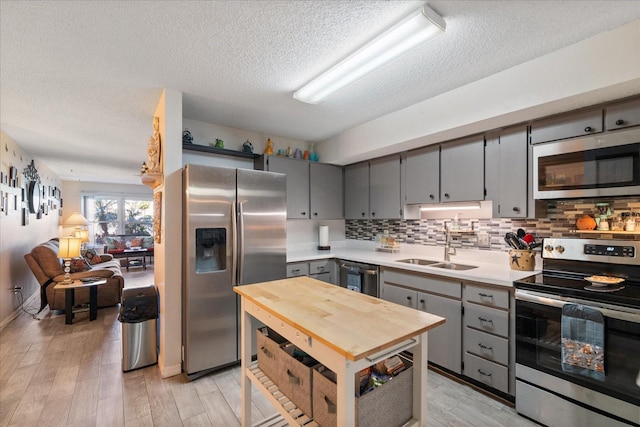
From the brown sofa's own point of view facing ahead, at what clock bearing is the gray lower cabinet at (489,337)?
The gray lower cabinet is roughly at 2 o'clock from the brown sofa.

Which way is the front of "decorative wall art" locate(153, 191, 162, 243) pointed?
to the viewer's left

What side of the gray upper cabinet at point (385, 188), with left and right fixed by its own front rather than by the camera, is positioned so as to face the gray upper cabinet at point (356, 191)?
right

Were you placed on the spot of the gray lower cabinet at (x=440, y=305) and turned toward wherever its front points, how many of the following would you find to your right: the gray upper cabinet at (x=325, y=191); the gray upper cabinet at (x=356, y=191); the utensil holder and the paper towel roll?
3

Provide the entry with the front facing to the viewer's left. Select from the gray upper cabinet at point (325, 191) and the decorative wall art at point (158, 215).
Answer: the decorative wall art

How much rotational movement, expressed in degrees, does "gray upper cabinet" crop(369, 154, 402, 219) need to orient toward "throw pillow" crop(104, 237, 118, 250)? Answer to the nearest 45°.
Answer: approximately 45° to its right

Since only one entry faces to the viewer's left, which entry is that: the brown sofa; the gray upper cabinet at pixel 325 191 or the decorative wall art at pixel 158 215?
the decorative wall art

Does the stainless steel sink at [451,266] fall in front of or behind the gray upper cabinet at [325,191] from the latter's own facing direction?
in front

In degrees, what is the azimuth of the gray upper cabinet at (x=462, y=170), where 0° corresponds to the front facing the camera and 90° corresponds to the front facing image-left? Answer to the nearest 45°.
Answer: approximately 45°
